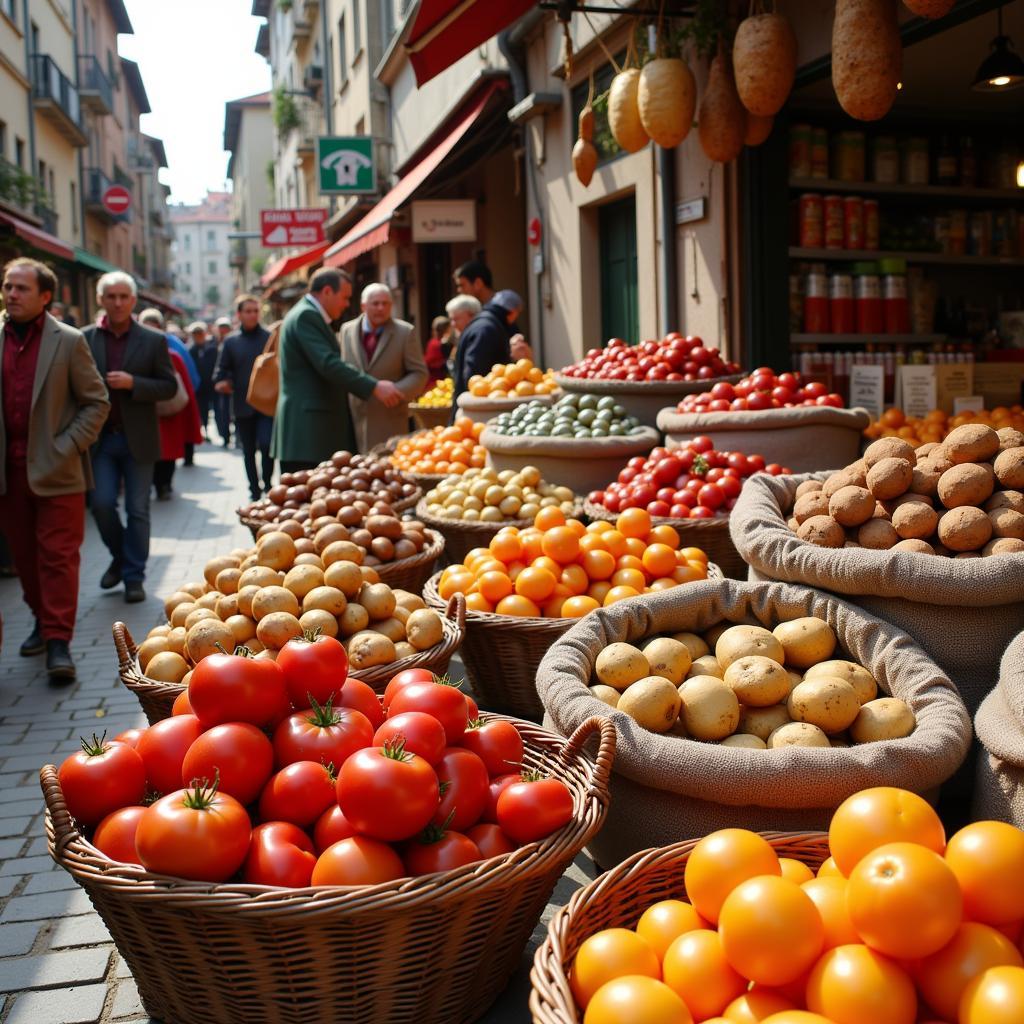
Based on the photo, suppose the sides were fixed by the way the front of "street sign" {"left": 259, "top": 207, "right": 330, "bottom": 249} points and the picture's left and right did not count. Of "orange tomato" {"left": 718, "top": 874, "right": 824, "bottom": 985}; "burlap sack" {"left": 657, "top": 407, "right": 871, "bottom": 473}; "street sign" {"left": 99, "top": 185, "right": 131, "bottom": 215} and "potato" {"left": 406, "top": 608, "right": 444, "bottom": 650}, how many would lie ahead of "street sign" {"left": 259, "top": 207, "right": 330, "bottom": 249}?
3

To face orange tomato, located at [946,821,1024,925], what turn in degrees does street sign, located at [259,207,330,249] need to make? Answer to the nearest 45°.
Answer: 0° — it already faces it

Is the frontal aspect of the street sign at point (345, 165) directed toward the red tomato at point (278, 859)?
yes

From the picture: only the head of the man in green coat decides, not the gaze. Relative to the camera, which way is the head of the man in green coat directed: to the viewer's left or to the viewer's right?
to the viewer's right

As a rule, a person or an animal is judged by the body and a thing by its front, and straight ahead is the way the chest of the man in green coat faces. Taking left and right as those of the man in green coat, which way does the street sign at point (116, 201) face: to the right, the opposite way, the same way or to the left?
to the right

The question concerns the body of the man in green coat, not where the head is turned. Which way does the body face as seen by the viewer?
to the viewer's right

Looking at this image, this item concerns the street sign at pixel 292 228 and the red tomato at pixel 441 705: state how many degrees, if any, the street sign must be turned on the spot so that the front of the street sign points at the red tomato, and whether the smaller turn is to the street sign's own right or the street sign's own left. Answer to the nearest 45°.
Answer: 0° — it already faces it

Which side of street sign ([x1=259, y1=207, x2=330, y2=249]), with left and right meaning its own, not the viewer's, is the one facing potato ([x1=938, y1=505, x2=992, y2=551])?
front

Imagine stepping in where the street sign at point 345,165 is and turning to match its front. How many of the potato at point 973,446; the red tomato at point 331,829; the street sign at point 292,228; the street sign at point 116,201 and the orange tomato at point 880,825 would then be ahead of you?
3

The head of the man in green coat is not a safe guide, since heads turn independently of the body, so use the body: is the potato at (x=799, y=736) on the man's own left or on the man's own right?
on the man's own right

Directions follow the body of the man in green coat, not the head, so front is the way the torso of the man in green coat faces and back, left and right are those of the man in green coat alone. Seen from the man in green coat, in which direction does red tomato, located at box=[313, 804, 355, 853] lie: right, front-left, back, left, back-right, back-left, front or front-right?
right

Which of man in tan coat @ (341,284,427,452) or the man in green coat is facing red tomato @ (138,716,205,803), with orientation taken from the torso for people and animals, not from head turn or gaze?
the man in tan coat

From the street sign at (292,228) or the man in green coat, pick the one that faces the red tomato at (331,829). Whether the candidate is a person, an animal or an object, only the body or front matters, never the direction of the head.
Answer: the street sign
